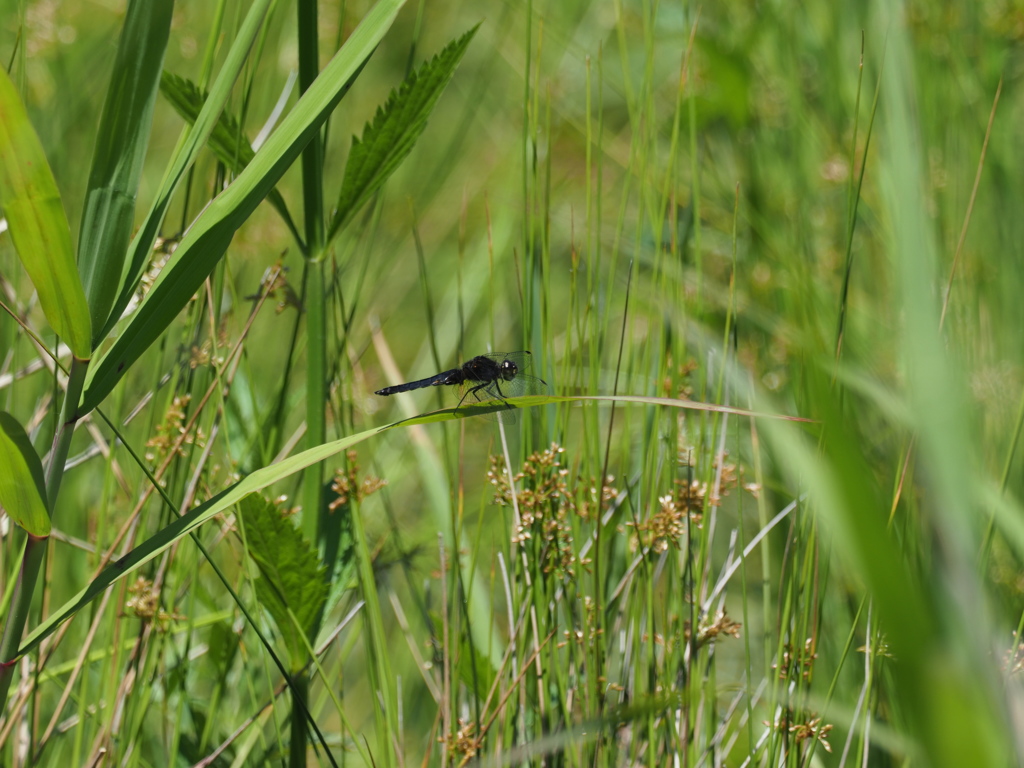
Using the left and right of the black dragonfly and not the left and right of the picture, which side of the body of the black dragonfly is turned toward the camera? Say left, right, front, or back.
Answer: right

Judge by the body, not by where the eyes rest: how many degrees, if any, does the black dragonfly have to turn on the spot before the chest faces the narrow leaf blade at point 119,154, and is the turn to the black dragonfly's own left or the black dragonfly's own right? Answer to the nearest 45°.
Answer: approximately 135° to the black dragonfly's own right

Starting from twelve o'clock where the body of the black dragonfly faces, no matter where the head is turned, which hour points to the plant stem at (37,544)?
The plant stem is roughly at 6 o'clock from the black dragonfly.

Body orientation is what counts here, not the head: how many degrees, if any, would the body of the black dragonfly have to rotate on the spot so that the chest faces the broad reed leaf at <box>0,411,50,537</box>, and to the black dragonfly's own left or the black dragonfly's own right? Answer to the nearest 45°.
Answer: approximately 135° to the black dragonfly's own right
